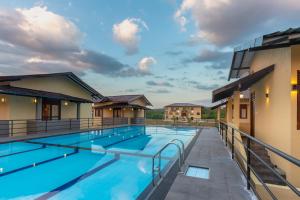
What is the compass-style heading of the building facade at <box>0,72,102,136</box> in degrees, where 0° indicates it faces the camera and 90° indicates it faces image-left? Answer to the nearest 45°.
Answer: approximately 315°

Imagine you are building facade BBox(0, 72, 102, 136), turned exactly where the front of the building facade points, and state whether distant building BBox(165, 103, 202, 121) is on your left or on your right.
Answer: on your left

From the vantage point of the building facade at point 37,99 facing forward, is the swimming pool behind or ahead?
ahead

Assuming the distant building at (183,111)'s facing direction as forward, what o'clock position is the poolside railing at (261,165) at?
The poolside railing is roughly at 12 o'clock from the distant building.

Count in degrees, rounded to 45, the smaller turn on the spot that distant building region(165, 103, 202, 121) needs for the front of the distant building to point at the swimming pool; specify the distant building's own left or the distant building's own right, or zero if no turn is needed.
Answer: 0° — it already faces it

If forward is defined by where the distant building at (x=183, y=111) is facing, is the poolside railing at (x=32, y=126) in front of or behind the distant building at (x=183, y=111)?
in front

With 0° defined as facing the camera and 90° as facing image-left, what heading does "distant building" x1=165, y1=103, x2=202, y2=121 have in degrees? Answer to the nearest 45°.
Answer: approximately 0°

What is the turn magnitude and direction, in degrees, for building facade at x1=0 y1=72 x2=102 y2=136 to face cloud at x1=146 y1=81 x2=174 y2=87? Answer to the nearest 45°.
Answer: approximately 90° to its left

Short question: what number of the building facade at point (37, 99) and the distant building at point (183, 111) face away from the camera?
0
